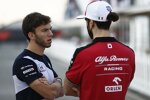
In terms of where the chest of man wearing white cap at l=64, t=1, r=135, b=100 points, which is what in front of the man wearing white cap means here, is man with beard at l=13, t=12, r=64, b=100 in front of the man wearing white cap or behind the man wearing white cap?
in front

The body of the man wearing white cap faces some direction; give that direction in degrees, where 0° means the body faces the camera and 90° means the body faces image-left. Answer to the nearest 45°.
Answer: approximately 135°

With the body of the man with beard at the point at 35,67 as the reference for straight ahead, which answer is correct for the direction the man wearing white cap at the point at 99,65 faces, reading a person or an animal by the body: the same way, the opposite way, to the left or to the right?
the opposite way

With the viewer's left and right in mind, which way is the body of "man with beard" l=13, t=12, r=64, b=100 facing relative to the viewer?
facing the viewer and to the right of the viewer

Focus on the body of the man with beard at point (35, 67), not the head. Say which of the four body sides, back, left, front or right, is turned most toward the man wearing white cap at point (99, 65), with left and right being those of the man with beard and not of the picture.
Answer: front

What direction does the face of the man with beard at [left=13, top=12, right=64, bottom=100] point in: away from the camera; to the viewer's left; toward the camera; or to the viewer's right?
to the viewer's right
